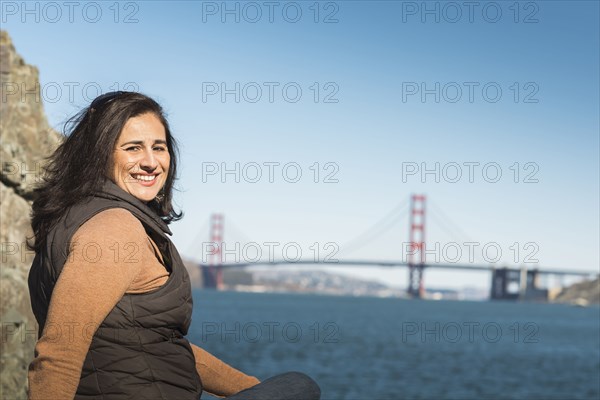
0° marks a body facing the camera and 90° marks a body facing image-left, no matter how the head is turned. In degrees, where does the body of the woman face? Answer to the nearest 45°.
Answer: approximately 270°
